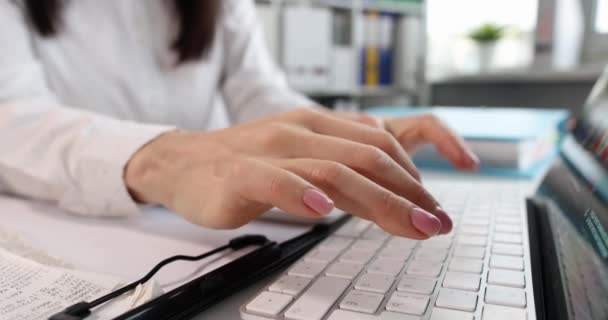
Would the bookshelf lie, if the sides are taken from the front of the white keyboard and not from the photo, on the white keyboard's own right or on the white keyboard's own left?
on the white keyboard's own right

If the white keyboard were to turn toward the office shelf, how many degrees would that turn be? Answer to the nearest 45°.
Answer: approximately 90° to its right

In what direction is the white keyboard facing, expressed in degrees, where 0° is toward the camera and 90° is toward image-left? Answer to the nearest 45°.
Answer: approximately 90°

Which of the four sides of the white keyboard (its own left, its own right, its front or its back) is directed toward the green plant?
right
